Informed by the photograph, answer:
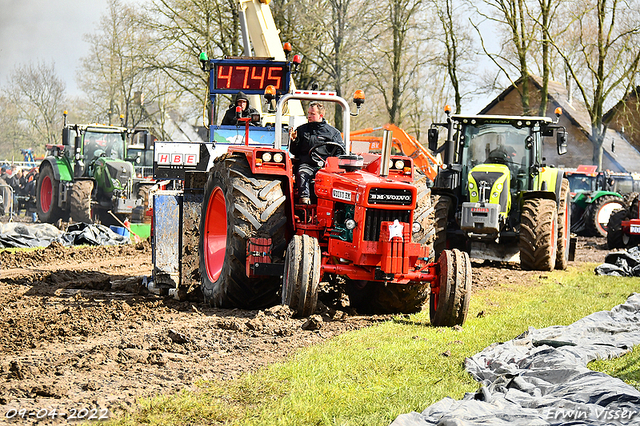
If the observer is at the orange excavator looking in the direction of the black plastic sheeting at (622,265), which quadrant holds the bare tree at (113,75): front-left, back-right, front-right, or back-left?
back-right

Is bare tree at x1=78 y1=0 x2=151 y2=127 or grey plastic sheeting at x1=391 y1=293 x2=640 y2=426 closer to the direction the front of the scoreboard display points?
the grey plastic sheeting

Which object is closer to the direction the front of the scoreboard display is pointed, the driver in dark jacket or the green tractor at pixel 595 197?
the driver in dark jacket

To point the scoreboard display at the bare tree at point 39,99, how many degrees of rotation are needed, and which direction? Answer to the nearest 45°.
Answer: approximately 180°

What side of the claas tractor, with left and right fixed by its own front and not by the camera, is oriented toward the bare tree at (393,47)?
back

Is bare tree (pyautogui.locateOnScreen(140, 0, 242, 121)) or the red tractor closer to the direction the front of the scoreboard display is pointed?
the red tractor

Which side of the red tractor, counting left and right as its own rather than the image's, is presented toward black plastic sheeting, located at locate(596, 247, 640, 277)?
left

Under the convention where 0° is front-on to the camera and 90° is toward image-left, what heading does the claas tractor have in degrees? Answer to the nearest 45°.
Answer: approximately 0°

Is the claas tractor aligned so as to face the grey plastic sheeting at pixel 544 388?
yes

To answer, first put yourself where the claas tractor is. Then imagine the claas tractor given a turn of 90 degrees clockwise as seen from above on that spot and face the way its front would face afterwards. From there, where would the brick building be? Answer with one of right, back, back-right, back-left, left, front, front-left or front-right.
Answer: right

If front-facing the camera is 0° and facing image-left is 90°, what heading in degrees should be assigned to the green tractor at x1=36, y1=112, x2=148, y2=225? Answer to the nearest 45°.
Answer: approximately 315°

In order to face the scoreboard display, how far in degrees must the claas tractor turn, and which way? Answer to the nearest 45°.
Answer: approximately 90° to its right

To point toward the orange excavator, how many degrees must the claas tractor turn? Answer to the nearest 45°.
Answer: approximately 180°

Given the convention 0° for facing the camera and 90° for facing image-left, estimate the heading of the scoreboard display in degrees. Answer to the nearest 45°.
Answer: approximately 0°

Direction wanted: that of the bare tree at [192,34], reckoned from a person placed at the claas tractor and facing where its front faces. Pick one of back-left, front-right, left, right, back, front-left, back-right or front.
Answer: back-right

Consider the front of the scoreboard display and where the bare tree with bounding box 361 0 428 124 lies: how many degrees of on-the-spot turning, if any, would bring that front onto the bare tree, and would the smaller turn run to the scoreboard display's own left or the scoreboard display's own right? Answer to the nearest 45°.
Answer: approximately 180°

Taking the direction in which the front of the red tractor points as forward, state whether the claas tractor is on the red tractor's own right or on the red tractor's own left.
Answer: on the red tractor's own left
